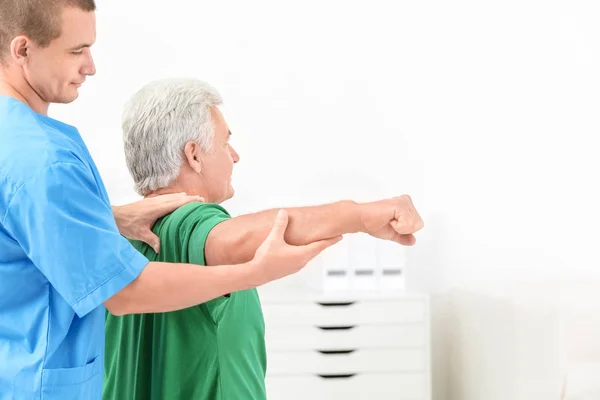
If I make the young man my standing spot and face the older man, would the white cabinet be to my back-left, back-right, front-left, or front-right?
front-left

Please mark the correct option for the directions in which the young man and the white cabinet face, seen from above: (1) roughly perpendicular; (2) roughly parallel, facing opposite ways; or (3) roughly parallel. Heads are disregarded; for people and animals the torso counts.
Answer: roughly perpendicular

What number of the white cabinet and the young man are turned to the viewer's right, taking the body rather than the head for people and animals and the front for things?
1

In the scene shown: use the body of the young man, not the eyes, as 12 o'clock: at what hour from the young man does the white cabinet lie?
The white cabinet is roughly at 10 o'clock from the young man.

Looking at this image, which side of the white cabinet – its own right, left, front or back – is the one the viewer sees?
front

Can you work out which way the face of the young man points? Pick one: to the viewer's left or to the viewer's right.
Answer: to the viewer's right

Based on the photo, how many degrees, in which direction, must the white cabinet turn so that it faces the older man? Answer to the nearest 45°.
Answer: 0° — it already faces them

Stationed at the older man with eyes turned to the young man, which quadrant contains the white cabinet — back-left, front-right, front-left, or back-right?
back-right

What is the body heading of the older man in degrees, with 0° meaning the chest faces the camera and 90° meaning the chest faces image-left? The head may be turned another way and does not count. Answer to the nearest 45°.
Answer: approximately 225°

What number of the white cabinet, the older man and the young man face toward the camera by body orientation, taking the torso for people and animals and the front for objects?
1

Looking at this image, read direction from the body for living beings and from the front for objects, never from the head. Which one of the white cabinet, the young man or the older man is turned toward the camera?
the white cabinet

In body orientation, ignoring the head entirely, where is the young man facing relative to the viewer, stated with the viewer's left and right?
facing to the right of the viewer

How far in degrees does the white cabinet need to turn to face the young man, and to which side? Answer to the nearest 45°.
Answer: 0° — it already faces them

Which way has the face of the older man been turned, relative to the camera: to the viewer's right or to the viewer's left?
to the viewer's right
